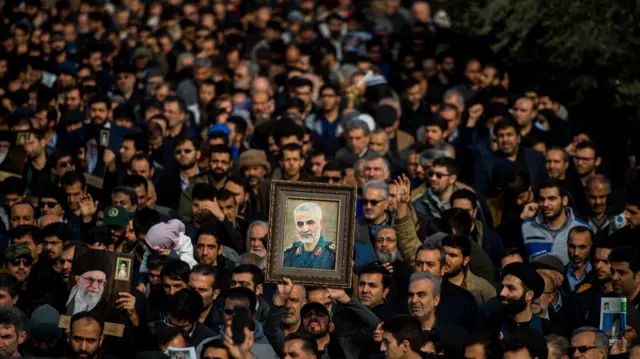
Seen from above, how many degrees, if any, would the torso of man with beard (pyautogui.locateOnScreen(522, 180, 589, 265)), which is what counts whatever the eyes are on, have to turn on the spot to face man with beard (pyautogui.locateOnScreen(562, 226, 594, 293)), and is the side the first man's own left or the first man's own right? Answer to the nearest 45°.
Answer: approximately 90° to the first man's own left

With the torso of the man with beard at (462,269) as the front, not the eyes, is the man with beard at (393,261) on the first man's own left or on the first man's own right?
on the first man's own right

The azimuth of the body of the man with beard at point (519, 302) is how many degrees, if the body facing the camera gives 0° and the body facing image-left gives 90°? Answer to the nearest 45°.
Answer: approximately 45°

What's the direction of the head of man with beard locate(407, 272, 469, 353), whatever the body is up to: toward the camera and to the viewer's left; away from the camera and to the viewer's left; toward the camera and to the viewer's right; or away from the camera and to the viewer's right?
toward the camera and to the viewer's left

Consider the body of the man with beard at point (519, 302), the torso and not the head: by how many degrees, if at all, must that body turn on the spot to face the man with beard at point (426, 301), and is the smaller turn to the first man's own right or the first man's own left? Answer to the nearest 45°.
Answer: approximately 45° to the first man's own right

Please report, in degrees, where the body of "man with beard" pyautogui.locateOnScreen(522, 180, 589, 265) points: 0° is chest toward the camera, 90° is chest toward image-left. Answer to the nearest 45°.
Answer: approximately 45°
